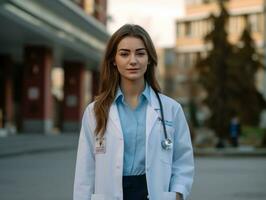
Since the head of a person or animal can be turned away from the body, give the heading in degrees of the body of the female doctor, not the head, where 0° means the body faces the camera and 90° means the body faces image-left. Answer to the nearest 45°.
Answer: approximately 0°

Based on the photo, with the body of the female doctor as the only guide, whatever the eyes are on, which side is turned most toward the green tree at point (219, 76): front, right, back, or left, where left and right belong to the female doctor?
back
